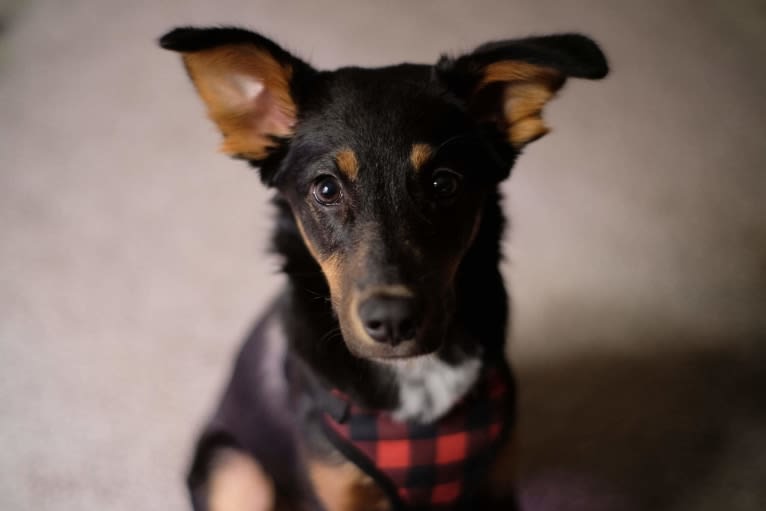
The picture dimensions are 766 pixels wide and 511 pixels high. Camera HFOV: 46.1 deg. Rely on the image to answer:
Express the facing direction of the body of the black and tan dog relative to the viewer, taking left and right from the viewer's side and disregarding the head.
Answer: facing the viewer and to the right of the viewer
